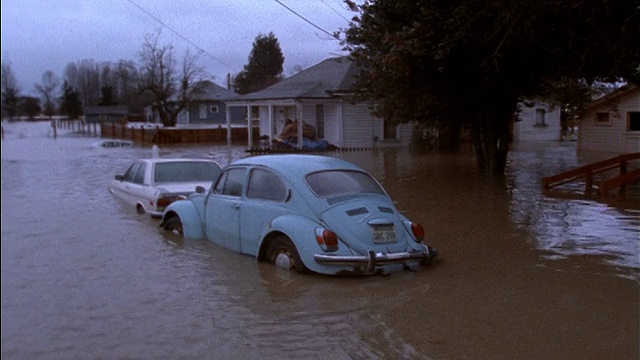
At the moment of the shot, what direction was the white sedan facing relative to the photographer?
facing away from the viewer and to the left of the viewer

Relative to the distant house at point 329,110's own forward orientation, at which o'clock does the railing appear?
The railing is roughly at 10 o'clock from the distant house.

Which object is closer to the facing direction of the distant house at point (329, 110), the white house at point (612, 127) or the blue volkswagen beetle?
the blue volkswagen beetle

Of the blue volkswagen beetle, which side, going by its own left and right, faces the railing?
right

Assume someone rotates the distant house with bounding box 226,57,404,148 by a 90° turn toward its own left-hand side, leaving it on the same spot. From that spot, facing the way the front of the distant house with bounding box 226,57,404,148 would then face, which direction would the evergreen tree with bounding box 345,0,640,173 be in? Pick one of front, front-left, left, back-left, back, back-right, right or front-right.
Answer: front-right

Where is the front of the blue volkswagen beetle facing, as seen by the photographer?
facing away from the viewer and to the left of the viewer

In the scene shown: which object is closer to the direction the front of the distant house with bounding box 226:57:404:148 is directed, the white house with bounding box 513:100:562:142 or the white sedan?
the white sedan

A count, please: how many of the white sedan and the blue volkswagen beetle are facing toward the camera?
0

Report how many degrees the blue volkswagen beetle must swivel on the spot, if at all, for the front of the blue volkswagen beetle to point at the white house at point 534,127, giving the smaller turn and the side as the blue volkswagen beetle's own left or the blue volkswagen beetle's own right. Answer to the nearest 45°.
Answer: approximately 90° to the blue volkswagen beetle's own right

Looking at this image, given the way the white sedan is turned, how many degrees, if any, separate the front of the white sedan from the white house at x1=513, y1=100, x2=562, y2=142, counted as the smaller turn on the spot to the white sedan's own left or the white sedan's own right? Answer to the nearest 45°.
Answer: approximately 90° to the white sedan's own right

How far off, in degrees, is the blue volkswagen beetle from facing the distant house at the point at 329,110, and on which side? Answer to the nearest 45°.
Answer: approximately 45° to its right
